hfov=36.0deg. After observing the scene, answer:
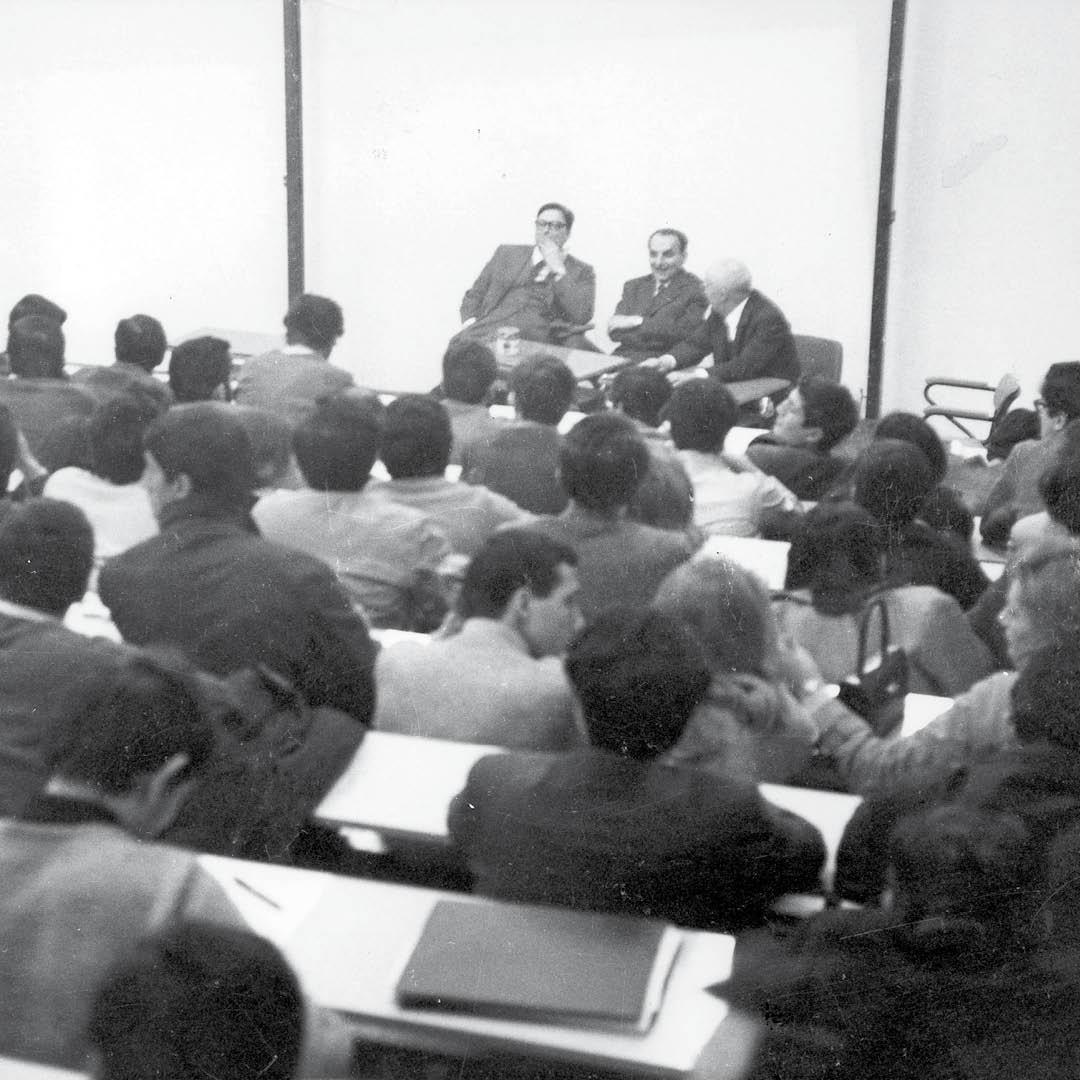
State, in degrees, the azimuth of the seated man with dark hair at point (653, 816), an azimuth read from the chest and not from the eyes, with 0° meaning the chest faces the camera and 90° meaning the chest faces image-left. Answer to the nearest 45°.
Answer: approximately 180°

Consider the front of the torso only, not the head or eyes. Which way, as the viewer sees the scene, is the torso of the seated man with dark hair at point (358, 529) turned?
away from the camera

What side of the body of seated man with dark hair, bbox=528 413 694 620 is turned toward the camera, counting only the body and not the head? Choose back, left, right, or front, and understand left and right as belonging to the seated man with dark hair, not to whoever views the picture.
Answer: back

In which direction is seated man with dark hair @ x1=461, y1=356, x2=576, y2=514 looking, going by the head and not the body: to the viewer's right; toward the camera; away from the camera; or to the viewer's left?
away from the camera

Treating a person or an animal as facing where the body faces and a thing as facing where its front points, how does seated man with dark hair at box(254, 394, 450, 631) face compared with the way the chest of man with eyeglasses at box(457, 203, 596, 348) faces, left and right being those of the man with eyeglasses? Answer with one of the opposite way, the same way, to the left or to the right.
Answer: the opposite way

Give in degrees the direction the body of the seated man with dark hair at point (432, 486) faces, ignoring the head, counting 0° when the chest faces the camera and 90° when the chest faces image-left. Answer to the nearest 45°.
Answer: approximately 180°

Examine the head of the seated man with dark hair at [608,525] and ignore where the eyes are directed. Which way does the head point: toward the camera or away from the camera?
away from the camera

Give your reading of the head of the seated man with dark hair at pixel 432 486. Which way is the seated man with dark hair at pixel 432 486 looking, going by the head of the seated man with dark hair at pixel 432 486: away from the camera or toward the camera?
away from the camera
